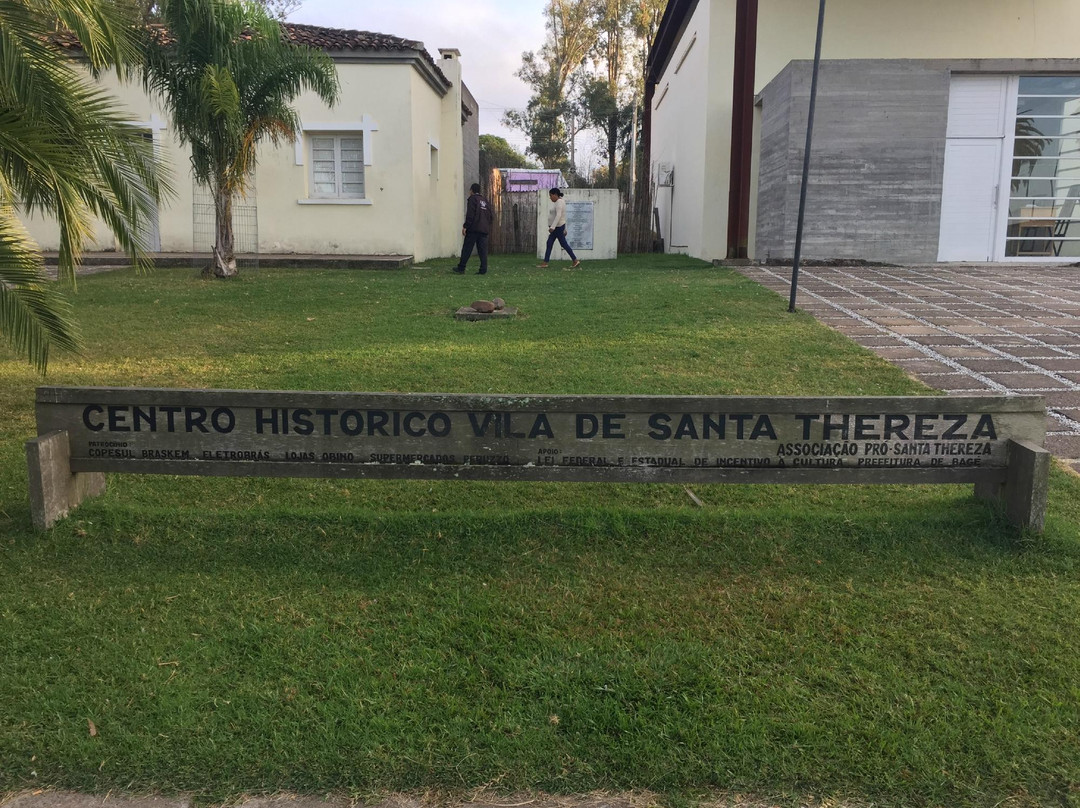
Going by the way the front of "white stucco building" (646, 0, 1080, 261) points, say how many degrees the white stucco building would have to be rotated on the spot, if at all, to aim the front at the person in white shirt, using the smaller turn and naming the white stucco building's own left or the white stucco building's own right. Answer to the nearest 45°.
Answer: approximately 90° to the white stucco building's own right

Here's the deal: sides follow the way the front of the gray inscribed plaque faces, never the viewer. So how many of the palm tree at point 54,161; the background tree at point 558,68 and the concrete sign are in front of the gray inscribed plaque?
2

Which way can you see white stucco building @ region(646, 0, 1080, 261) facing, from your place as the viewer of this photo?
facing the viewer

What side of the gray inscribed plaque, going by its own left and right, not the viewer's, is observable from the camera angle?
front

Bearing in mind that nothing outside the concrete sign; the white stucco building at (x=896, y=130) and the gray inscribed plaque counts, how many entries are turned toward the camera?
3

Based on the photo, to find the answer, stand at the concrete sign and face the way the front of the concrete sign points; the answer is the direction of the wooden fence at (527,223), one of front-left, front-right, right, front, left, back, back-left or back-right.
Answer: back

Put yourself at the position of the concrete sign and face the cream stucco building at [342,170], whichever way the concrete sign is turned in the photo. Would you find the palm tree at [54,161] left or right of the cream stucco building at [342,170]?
left

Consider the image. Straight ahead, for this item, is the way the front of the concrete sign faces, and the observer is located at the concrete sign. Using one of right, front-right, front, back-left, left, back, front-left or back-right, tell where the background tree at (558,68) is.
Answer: back
